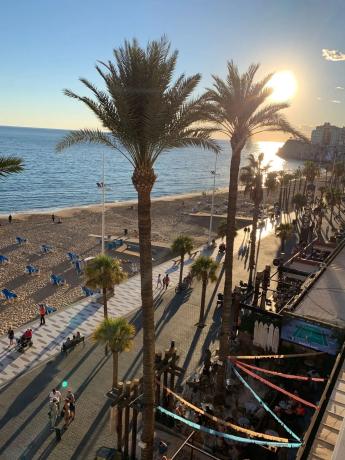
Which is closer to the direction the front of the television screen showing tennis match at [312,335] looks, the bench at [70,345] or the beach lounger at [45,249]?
the bench

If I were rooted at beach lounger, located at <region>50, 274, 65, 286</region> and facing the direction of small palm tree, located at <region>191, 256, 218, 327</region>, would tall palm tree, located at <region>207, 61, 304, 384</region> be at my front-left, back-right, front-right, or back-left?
front-right

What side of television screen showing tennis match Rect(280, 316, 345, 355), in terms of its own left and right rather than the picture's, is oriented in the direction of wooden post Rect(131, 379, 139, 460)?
front

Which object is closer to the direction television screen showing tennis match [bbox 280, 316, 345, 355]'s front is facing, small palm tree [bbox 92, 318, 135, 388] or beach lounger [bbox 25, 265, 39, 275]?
the small palm tree

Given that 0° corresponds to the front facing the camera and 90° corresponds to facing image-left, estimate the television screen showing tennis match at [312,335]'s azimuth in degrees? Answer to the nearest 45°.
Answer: approximately 45°

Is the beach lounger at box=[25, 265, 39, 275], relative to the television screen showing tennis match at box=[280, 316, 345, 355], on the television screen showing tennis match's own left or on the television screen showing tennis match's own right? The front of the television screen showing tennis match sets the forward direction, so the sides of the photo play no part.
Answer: on the television screen showing tennis match's own right

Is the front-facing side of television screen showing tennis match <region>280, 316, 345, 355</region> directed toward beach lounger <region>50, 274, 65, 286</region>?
no

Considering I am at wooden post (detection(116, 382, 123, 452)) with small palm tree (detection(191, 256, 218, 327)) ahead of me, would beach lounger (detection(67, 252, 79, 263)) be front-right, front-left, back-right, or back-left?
front-left

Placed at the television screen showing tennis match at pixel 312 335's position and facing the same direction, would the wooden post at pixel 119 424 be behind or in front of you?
in front
